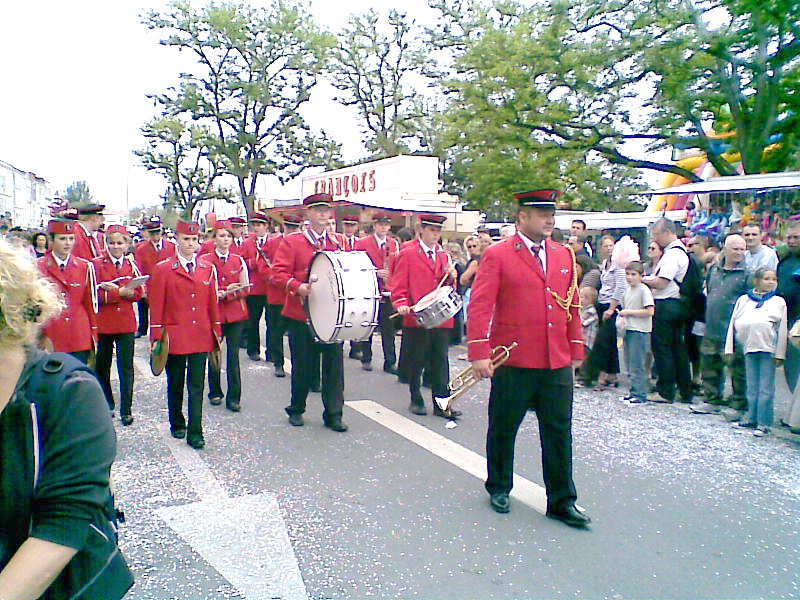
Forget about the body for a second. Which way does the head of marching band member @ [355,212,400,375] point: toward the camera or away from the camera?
toward the camera

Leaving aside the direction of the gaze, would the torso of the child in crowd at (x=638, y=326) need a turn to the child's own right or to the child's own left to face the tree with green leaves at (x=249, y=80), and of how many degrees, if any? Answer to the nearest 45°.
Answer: approximately 90° to the child's own right

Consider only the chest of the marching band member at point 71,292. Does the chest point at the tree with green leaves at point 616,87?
no

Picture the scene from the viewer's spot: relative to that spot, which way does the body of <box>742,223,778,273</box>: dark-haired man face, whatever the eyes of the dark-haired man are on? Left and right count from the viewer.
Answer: facing the viewer and to the left of the viewer

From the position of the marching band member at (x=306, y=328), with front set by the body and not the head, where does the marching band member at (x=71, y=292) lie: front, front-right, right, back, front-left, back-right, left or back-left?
back-right

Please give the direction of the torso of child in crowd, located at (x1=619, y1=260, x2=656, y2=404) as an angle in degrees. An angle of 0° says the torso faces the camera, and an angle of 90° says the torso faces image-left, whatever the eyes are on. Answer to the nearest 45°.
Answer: approximately 45°

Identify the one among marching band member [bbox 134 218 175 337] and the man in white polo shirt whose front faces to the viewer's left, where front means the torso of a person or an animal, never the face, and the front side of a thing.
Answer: the man in white polo shirt

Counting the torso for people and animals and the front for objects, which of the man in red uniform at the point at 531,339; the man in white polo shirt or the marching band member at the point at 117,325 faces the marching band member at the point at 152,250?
the man in white polo shirt

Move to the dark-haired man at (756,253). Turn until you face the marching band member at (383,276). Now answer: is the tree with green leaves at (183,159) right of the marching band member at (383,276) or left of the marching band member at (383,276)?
right

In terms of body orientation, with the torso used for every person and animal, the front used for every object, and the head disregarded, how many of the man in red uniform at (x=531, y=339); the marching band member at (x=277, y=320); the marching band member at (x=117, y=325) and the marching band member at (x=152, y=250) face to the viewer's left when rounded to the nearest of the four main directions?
0

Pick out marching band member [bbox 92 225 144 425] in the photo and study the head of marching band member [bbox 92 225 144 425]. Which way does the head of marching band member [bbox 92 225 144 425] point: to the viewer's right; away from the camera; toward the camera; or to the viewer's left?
toward the camera

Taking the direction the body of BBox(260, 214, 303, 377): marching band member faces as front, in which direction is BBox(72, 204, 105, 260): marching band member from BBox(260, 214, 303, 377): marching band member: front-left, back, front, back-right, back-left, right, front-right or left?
back-right

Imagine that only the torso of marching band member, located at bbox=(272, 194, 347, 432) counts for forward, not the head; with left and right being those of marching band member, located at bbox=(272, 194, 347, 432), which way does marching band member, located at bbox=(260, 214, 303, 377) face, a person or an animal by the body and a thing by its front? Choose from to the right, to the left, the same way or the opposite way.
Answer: the same way

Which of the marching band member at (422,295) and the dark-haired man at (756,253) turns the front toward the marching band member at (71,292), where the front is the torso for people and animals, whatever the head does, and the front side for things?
the dark-haired man

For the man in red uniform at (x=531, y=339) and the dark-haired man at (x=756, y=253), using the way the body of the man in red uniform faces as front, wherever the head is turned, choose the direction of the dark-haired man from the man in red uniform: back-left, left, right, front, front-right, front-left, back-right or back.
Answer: left

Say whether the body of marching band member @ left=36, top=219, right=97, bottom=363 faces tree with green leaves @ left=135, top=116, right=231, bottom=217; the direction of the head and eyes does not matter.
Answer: no

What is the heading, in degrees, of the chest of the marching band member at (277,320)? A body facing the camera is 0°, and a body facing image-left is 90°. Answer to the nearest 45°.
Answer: approximately 315°

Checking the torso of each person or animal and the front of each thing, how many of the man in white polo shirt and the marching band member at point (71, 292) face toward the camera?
1

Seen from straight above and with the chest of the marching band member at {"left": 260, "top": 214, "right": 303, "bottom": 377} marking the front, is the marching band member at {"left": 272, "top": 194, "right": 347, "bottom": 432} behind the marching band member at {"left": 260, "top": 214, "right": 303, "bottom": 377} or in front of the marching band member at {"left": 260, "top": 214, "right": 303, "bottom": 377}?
in front

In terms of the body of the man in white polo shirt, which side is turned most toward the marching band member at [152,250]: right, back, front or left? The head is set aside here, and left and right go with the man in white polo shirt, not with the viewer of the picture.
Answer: front

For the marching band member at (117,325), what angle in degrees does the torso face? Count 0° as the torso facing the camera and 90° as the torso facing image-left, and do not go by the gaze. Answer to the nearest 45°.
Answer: approximately 0°

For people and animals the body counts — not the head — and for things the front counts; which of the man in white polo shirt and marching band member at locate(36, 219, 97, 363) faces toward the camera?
the marching band member

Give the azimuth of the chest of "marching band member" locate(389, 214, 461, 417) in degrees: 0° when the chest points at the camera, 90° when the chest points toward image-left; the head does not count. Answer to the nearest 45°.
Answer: approximately 315°

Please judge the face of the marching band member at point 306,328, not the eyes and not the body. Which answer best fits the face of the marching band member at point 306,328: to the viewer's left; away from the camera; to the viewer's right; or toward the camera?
toward the camera
